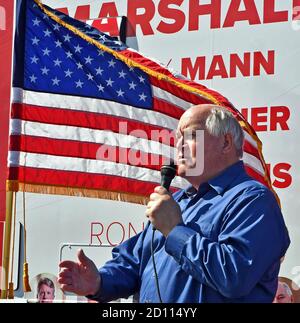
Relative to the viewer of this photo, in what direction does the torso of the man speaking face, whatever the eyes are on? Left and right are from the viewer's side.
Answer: facing the viewer and to the left of the viewer

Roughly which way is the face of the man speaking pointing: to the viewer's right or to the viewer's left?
to the viewer's left

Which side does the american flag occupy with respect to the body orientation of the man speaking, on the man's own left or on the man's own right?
on the man's own right
